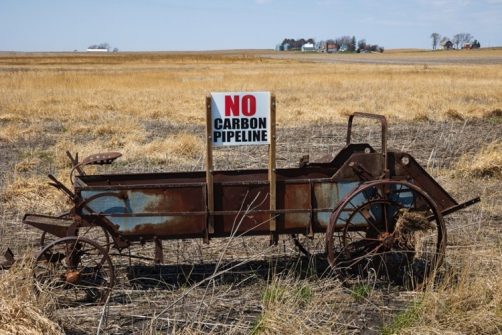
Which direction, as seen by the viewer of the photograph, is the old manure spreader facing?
facing to the left of the viewer

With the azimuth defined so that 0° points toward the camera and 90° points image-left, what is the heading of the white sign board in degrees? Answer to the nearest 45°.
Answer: approximately 0°
